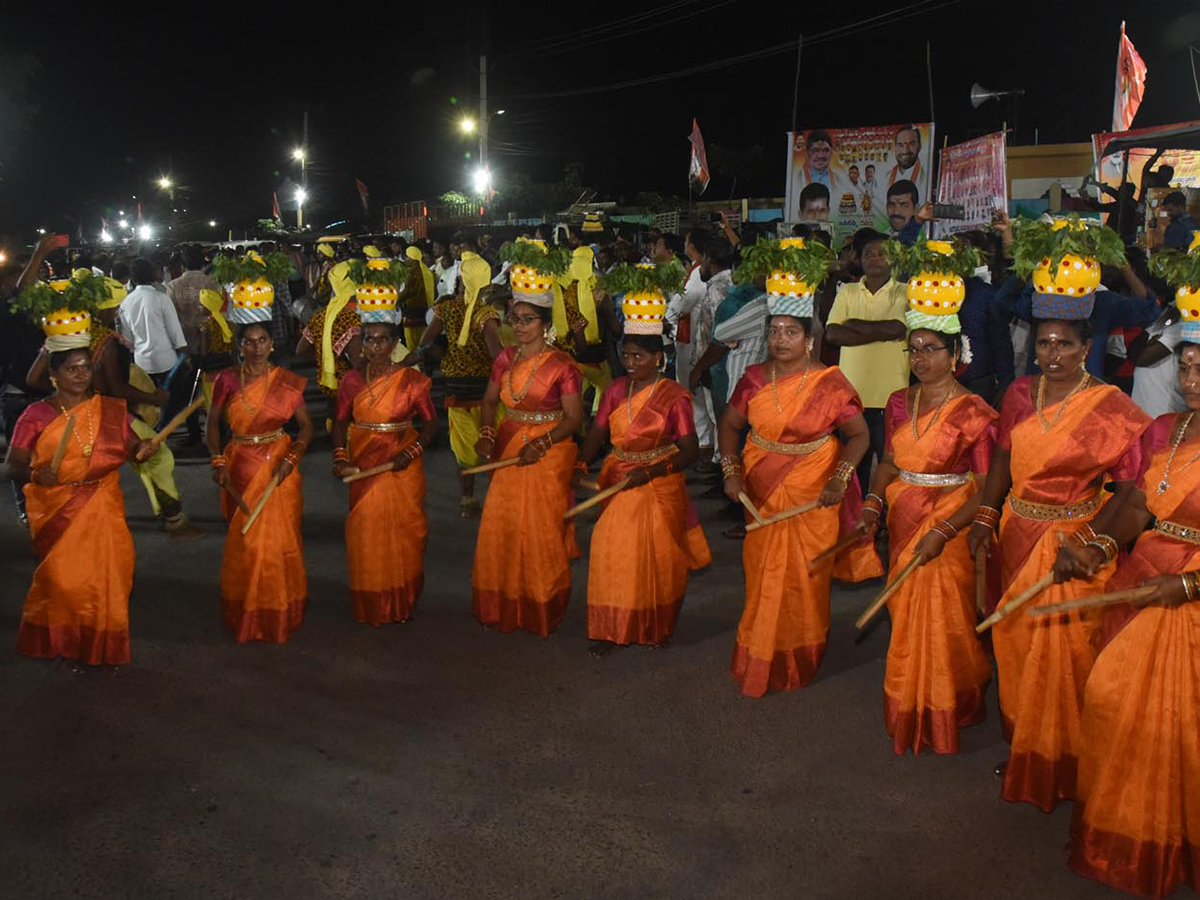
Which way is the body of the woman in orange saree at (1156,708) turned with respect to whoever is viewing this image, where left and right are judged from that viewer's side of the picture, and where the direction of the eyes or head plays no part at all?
facing the viewer and to the left of the viewer

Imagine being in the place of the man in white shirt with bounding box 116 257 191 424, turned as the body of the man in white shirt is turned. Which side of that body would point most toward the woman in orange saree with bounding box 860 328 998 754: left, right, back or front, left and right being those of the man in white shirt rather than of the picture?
back

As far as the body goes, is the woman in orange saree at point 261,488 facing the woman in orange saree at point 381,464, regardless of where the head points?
no

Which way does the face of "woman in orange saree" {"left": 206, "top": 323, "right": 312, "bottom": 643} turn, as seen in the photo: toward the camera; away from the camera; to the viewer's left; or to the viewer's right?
toward the camera

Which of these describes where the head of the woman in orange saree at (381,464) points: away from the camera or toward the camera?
toward the camera

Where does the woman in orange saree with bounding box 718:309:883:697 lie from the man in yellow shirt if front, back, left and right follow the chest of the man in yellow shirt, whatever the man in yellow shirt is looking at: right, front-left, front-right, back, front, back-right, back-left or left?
front

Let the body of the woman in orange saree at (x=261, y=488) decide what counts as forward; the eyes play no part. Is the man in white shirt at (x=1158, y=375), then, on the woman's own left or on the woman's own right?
on the woman's own left

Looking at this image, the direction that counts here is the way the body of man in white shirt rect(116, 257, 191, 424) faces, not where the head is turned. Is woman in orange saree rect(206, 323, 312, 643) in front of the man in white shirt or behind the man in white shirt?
behind

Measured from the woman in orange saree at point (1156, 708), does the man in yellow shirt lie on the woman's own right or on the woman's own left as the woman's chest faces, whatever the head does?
on the woman's own right

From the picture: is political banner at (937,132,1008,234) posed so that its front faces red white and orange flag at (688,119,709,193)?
no

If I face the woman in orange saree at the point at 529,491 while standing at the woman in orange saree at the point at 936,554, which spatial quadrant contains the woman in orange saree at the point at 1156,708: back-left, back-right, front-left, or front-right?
back-left

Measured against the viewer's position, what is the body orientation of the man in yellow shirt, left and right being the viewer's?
facing the viewer

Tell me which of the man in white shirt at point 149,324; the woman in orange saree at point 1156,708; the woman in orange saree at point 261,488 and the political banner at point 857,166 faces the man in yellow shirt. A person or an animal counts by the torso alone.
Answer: the political banner

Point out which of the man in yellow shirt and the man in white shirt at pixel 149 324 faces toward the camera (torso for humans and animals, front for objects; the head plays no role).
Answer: the man in yellow shirt

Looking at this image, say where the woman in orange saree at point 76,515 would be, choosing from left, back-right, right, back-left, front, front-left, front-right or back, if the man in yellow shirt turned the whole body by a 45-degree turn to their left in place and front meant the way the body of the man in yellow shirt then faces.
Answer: right

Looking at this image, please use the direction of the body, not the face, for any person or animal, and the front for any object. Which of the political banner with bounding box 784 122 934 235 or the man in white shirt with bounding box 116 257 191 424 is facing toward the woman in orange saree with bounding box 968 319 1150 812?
the political banner

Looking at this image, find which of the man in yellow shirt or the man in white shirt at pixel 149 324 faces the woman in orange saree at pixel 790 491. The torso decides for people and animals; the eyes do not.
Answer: the man in yellow shirt

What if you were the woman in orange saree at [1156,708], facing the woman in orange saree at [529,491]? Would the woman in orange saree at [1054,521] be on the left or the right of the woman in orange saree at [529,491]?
right

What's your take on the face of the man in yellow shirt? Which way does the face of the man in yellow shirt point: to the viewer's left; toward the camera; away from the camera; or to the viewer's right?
toward the camera

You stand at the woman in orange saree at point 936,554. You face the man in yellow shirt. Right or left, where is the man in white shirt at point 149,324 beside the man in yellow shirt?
left
